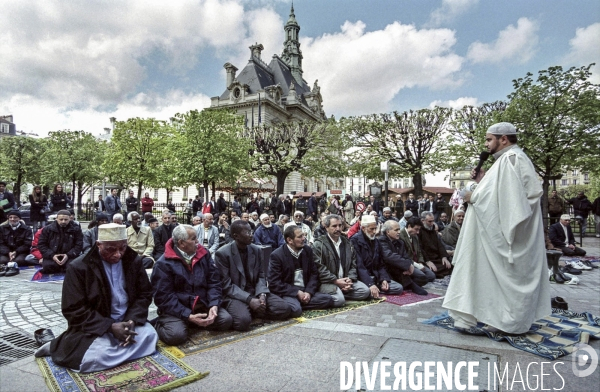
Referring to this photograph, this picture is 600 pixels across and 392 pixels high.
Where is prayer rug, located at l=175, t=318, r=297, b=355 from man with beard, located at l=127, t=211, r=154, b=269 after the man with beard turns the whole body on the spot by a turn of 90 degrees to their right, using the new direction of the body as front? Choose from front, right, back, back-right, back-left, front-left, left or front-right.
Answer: front-left

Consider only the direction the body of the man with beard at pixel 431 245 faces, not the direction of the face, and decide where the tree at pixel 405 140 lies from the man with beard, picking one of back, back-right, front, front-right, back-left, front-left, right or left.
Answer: back-left

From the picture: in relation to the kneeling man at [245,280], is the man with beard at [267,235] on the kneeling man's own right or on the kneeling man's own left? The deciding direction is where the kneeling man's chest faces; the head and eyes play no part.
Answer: on the kneeling man's own left

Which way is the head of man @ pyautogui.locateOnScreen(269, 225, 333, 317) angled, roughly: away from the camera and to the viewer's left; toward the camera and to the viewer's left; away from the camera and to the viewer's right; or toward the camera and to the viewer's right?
toward the camera and to the viewer's right

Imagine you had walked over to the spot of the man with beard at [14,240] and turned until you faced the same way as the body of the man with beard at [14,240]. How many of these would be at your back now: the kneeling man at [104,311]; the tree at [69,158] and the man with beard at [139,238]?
1

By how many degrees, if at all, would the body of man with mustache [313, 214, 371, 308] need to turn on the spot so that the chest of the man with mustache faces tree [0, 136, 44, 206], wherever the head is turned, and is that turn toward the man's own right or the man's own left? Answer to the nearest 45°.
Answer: approximately 180°

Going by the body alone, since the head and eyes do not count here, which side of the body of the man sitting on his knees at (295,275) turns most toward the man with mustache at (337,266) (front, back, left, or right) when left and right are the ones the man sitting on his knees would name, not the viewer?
left

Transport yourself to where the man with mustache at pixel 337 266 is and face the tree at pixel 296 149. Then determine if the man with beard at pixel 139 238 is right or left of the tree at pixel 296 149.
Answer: left

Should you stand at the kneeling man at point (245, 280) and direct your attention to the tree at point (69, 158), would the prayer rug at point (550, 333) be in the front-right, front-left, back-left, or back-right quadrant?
back-right

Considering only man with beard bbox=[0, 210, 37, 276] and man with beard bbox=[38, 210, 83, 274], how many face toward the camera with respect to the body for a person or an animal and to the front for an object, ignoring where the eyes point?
2
